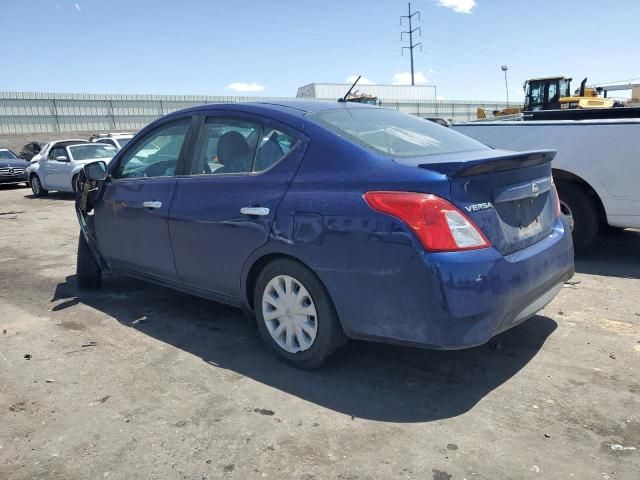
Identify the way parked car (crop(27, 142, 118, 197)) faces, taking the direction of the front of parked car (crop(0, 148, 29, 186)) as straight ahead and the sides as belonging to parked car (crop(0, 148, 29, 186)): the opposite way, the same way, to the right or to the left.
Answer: the same way

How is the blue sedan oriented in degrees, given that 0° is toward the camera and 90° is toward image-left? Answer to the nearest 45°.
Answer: approximately 135°

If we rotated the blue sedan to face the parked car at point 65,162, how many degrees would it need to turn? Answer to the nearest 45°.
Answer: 0° — it already faces it

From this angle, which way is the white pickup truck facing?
to the viewer's right

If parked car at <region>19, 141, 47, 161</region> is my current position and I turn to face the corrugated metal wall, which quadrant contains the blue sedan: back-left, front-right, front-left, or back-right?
back-right

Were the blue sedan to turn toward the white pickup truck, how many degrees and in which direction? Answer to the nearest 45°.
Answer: approximately 90° to its right

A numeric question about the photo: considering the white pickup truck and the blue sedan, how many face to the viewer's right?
1

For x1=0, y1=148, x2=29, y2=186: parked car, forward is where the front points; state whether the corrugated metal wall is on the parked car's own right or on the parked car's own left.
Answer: on the parked car's own left

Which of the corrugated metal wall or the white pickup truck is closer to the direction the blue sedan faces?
the corrugated metal wall

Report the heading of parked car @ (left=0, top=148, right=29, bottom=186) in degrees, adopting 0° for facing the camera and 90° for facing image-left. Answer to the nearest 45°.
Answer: approximately 315°

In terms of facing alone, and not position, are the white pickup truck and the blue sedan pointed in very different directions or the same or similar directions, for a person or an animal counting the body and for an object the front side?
very different directions
